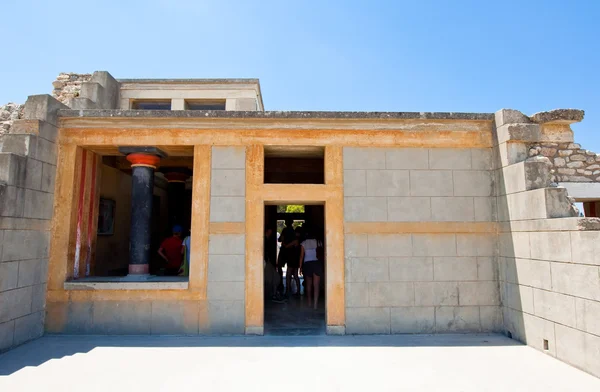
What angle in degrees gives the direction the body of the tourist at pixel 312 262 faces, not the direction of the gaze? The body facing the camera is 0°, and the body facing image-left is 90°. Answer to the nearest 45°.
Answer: approximately 180°

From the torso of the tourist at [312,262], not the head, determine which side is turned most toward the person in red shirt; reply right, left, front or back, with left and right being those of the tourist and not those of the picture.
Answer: left
